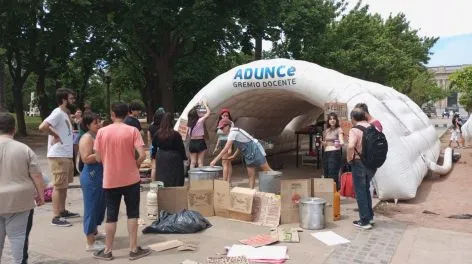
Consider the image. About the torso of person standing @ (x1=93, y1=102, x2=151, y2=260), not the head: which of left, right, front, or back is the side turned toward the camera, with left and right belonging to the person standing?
back

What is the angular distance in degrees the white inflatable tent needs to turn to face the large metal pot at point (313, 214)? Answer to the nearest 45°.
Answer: approximately 45° to its left

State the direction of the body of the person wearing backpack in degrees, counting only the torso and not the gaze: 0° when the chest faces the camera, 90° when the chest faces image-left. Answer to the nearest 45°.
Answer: approximately 135°

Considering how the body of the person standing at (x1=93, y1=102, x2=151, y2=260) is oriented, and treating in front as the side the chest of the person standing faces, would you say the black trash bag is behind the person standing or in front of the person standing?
in front

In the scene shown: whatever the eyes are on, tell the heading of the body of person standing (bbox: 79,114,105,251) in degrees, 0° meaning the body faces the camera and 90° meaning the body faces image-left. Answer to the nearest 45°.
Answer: approximately 270°

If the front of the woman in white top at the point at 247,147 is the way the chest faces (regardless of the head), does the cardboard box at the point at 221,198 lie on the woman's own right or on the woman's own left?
on the woman's own left

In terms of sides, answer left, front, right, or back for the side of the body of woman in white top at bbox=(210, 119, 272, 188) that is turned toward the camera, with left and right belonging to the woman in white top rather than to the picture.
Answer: left

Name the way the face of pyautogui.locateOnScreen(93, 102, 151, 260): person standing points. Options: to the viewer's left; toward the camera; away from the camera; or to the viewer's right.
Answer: away from the camera

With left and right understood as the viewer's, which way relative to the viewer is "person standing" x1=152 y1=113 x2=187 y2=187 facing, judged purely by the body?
facing away from the viewer
